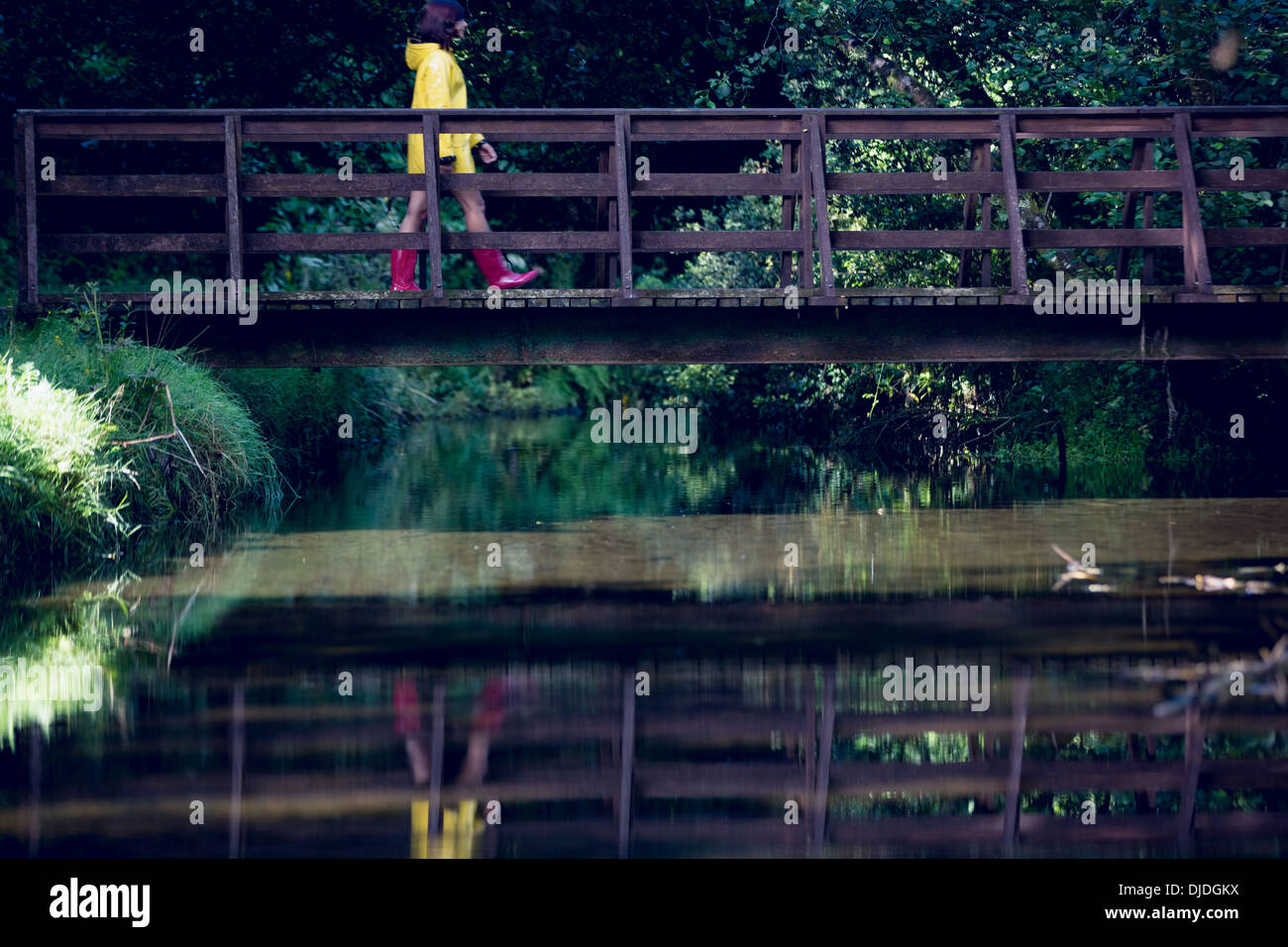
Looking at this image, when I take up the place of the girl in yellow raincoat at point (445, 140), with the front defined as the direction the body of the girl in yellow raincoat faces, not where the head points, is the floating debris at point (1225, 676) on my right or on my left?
on my right

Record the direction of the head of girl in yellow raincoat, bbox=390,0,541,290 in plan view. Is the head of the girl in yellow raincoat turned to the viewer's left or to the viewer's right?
to the viewer's right

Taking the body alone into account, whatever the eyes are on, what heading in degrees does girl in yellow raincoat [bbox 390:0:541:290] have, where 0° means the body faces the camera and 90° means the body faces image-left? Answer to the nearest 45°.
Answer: approximately 270°
